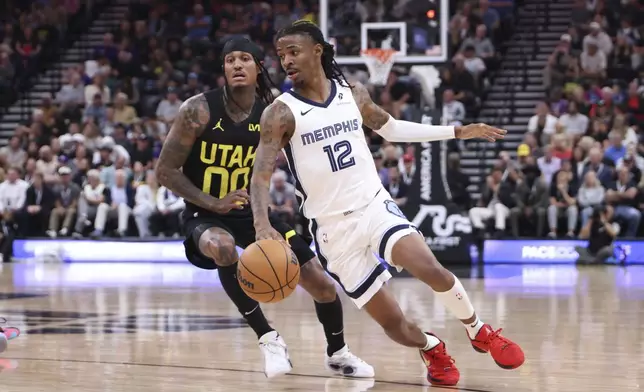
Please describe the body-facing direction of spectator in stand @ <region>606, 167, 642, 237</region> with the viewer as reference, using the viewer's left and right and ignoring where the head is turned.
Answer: facing the viewer and to the left of the viewer

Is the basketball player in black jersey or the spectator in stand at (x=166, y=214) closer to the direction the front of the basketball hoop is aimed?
the basketball player in black jersey

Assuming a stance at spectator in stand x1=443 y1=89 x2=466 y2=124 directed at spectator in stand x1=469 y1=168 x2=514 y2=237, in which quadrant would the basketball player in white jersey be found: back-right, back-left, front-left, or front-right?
front-right

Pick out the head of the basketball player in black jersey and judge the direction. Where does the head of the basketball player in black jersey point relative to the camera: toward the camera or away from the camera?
toward the camera

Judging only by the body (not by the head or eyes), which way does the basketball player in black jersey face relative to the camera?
toward the camera

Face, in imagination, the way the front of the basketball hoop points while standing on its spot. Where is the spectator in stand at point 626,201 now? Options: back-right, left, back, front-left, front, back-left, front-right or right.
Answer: left

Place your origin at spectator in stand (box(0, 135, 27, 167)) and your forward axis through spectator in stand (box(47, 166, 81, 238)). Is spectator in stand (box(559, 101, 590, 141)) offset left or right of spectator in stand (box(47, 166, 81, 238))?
left

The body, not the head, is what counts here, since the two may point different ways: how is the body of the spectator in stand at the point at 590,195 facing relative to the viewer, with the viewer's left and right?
facing the viewer

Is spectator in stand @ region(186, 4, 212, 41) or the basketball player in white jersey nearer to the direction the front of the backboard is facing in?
the basketball player in white jersey

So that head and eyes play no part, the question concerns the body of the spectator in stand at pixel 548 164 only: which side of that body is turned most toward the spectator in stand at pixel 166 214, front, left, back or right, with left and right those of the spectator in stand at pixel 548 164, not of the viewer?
right

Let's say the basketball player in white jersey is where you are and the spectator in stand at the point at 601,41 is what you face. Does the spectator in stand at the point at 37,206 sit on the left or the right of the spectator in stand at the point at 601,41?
left

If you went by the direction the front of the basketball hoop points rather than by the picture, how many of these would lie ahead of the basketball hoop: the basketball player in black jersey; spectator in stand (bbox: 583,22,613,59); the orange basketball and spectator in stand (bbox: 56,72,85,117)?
2

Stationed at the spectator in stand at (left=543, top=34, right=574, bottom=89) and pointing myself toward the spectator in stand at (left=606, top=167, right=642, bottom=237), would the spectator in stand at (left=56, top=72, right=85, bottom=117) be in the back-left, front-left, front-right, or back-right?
back-right

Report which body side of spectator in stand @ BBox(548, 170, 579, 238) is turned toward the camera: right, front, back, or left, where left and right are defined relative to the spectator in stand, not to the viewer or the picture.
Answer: front

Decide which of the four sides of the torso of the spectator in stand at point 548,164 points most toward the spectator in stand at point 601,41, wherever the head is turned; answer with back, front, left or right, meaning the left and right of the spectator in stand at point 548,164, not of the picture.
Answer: back

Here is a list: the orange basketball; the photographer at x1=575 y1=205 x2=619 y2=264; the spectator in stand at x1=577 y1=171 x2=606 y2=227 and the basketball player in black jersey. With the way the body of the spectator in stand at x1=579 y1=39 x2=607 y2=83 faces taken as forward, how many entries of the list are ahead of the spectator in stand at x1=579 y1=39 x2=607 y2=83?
4

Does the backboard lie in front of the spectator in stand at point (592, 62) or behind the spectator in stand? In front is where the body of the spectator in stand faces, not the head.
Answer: in front

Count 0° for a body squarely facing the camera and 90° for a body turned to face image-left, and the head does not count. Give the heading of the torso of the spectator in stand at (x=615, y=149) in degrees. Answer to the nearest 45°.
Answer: approximately 0°

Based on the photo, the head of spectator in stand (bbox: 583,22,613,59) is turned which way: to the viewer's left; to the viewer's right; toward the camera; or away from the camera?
toward the camera

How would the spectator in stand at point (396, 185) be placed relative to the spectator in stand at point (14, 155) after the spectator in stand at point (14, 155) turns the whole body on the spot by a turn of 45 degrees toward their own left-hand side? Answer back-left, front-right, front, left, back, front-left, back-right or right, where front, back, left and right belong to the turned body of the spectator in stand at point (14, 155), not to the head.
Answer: front
